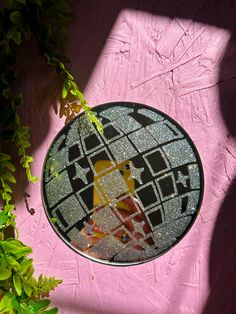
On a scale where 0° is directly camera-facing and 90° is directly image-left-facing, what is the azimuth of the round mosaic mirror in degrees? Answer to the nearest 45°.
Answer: approximately 0°
